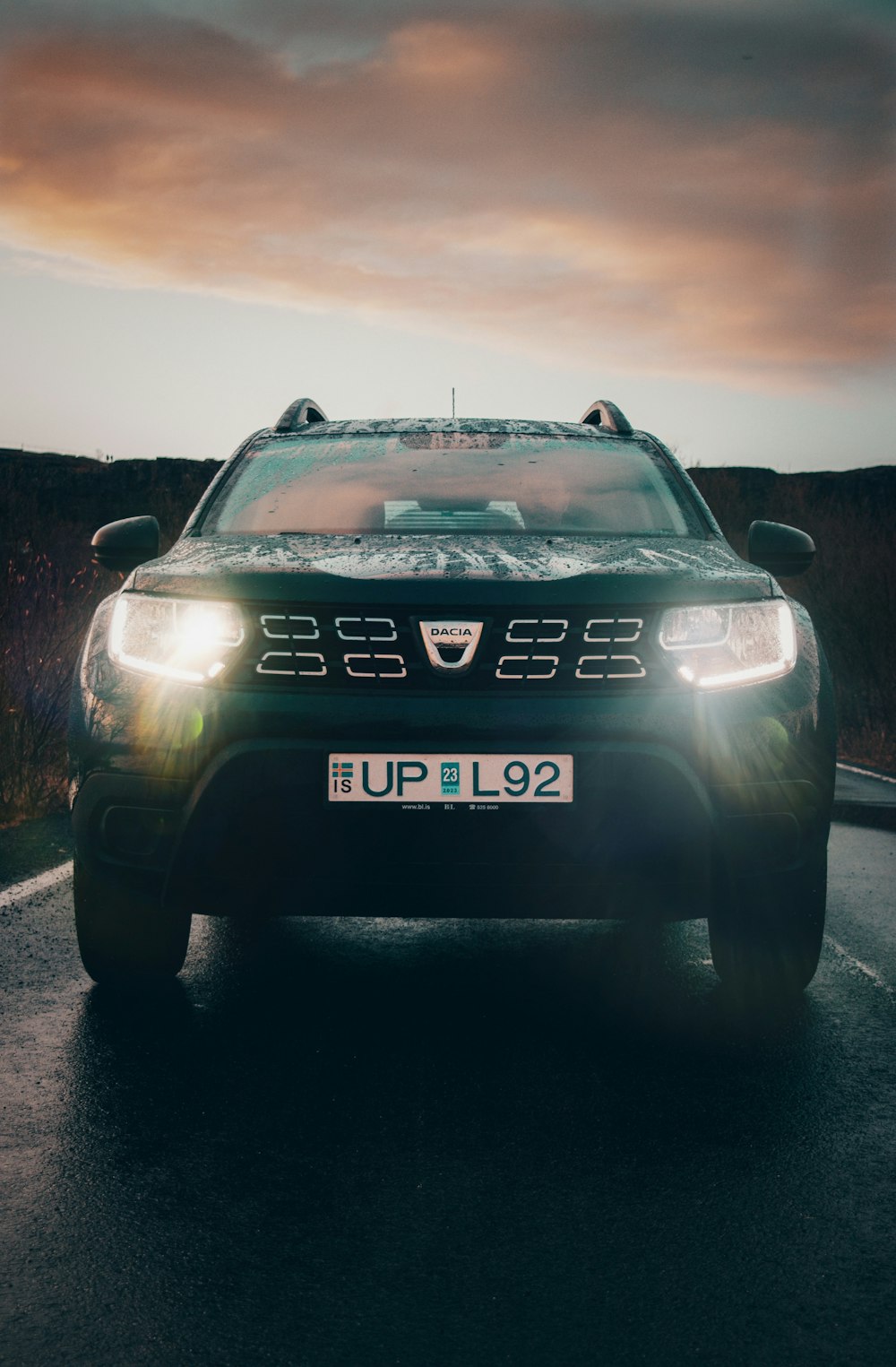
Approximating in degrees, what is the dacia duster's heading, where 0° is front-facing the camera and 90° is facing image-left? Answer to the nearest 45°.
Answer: approximately 0°
